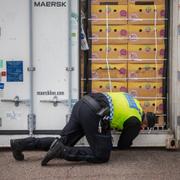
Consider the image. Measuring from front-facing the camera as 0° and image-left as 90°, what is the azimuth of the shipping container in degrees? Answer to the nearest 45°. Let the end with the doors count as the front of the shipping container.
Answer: approximately 0°
